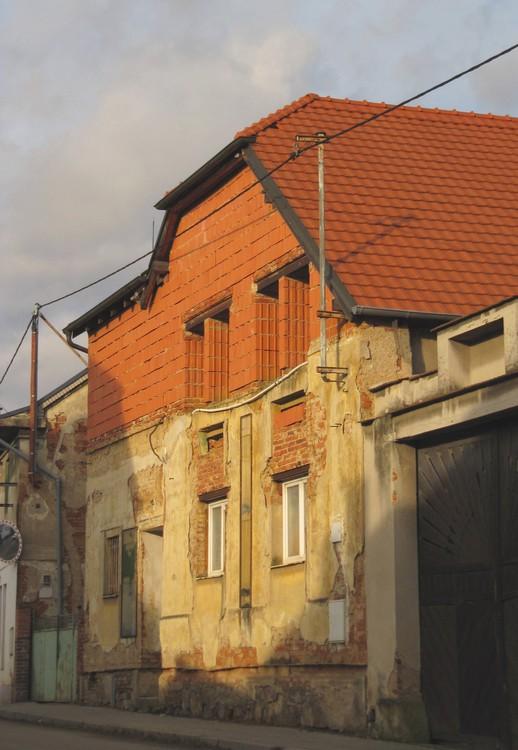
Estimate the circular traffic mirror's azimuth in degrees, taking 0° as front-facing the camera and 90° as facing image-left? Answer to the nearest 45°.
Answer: approximately 0°

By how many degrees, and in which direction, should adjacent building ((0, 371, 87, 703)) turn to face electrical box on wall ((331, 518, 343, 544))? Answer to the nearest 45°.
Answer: approximately 45° to its left

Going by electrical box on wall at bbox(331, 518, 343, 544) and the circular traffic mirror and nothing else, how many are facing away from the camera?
0

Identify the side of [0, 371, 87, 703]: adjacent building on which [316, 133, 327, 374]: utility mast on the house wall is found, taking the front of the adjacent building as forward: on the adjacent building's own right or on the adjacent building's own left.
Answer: on the adjacent building's own left

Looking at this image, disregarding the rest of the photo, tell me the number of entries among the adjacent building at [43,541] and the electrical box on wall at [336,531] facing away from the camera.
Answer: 0

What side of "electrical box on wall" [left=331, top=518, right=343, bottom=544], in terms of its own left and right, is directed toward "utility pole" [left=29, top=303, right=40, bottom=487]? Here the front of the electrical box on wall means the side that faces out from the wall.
right

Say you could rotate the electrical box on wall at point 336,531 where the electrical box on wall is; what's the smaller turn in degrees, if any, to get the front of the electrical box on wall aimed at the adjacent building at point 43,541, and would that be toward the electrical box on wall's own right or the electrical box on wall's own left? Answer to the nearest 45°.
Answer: approximately 90° to the electrical box on wall's own right
